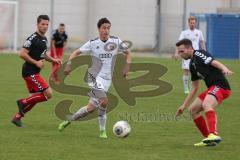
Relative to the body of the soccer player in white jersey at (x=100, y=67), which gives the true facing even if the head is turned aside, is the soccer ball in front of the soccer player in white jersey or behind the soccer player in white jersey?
in front

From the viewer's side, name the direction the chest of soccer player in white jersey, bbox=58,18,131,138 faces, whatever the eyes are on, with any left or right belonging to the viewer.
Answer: facing the viewer and to the right of the viewer

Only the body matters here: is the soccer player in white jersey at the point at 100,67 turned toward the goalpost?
no

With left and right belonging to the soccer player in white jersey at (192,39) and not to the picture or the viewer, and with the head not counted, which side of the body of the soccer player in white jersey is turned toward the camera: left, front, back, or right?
front

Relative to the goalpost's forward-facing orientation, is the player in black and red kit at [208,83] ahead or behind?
ahead

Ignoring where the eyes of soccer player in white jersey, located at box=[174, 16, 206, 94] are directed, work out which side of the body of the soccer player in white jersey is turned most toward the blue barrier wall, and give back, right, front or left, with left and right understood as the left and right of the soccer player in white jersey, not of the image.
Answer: back

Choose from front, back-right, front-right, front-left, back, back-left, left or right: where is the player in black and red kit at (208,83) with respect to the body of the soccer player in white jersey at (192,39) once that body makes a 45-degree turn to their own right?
front-left

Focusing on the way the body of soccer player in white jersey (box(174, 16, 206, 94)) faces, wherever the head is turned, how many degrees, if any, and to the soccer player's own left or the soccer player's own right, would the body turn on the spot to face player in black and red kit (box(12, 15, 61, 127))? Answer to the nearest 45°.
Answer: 0° — they already face them

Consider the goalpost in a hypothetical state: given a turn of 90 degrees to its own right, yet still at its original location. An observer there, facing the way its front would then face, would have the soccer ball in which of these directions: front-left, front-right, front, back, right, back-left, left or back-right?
left

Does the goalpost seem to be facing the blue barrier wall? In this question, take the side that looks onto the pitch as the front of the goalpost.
no

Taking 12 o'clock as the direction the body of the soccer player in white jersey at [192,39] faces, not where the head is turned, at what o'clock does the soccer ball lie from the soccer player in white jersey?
The soccer ball is roughly at 12 o'clock from the soccer player in white jersey.

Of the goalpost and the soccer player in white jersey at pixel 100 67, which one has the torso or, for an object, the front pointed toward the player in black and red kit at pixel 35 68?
the goalpost

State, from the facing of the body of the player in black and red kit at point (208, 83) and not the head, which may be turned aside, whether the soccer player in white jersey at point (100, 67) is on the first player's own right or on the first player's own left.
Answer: on the first player's own right
